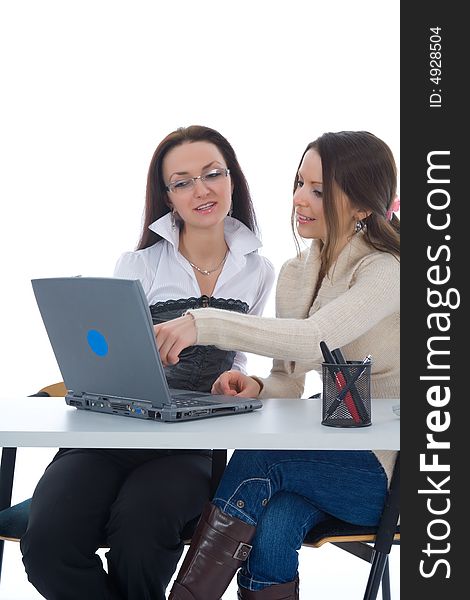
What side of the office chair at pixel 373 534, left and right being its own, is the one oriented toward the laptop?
front

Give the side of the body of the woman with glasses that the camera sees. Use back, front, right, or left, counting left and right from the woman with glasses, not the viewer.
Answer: front

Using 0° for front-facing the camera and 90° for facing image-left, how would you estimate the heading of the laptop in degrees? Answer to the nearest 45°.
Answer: approximately 225°

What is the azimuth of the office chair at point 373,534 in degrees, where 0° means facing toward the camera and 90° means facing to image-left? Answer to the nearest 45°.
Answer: approximately 90°

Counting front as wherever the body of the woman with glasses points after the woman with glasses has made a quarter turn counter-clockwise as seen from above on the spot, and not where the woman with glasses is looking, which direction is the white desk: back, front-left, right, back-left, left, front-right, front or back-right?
right

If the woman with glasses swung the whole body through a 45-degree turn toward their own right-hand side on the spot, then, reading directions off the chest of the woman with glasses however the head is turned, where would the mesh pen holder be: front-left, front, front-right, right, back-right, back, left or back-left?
left

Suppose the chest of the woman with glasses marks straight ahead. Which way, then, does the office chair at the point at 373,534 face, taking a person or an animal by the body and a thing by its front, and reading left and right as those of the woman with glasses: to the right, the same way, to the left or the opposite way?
to the right

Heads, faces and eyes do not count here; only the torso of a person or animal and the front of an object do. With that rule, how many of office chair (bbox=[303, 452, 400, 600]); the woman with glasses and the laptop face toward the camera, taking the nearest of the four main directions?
1
